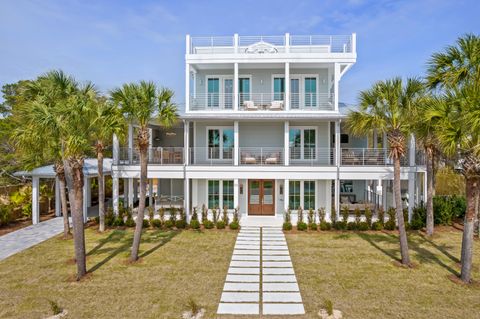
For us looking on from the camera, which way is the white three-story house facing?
facing the viewer

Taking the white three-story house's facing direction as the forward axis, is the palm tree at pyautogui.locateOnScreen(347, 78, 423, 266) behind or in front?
in front

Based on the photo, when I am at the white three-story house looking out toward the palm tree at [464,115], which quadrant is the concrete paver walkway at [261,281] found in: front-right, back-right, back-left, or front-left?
front-right

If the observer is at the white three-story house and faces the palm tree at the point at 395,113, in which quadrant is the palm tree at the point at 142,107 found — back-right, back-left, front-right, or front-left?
front-right

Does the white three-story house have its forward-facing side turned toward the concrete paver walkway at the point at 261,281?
yes

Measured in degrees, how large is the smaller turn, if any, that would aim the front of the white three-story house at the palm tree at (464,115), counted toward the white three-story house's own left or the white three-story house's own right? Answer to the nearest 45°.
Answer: approximately 45° to the white three-story house's own left

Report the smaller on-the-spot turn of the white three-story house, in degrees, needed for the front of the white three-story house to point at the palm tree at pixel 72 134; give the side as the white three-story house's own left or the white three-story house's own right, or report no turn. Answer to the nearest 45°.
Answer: approximately 45° to the white three-story house's own right
